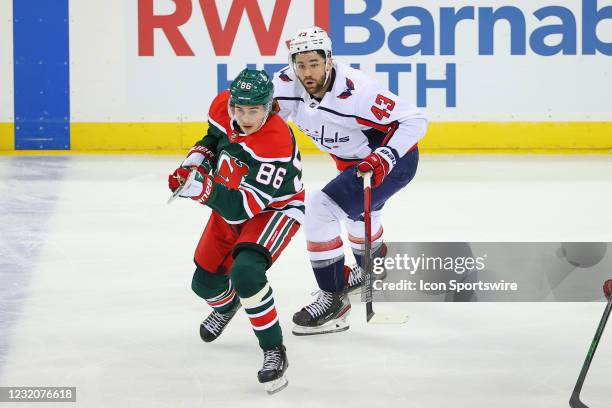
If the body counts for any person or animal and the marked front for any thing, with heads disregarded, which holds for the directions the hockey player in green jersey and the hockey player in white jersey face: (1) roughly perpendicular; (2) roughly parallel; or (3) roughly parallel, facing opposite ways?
roughly parallel

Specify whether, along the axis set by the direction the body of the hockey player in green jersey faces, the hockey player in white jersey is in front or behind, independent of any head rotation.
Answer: behind

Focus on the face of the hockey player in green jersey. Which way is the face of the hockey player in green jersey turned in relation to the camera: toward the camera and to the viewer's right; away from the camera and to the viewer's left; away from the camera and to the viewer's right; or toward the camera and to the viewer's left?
toward the camera and to the viewer's left

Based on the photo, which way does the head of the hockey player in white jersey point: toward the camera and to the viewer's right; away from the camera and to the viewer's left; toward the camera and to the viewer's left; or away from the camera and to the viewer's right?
toward the camera and to the viewer's left

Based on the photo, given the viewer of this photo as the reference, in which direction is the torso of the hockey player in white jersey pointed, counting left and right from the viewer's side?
facing the viewer and to the left of the viewer

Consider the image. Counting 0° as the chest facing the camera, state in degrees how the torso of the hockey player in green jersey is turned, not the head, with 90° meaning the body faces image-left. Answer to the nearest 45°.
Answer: approximately 45°

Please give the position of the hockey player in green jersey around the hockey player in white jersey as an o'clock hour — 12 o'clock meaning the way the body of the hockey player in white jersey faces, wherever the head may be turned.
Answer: The hockey player in green jersey is roughly at 11 o'clock from the hockey player in white jersey.

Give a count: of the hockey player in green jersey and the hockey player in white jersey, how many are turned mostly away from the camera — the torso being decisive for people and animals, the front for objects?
0
